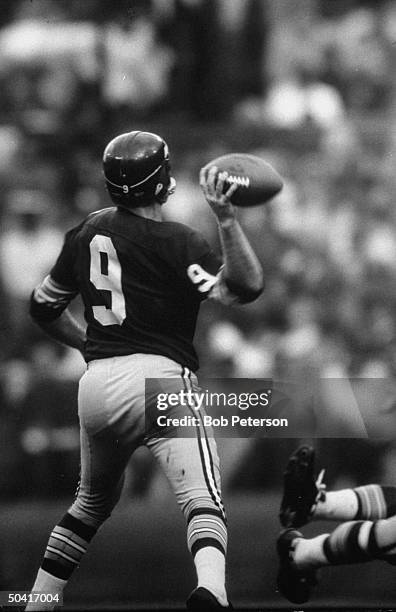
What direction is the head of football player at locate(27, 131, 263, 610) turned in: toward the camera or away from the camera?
away from the camera

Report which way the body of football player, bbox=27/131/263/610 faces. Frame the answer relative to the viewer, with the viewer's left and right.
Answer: facing away from the viewer and to the right of the viewer
